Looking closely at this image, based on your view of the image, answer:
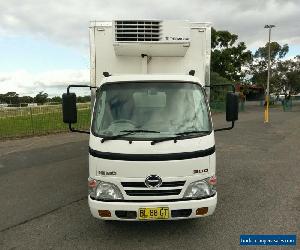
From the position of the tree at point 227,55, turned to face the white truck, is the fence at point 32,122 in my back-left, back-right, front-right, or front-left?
front-right

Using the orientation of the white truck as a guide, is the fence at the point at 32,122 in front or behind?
behind

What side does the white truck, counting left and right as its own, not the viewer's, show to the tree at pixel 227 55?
back

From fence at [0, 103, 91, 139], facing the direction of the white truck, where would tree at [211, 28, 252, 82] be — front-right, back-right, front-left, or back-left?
back-left

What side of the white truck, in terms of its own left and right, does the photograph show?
front

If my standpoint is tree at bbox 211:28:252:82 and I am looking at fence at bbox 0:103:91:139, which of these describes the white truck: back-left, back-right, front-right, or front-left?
front-left
